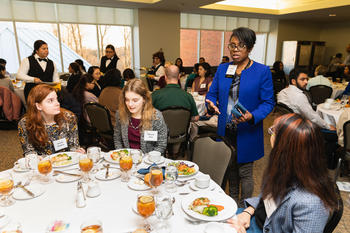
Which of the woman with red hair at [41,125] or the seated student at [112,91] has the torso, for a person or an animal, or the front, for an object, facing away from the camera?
the seated student

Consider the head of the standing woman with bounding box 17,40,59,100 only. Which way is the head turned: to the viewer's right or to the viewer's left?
to the viewer's right

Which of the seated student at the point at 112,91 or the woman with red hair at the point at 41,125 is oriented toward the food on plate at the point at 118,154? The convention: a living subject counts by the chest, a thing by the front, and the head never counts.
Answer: the woman with red hair

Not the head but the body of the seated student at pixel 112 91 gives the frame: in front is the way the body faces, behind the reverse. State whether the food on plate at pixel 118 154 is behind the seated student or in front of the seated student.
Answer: behind

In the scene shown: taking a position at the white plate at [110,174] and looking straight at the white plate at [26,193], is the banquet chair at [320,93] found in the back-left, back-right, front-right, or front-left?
back-right

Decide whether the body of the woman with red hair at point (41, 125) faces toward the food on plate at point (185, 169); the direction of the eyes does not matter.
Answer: yes

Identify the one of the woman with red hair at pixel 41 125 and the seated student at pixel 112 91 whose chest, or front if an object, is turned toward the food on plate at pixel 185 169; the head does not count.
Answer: the woman with red hair
